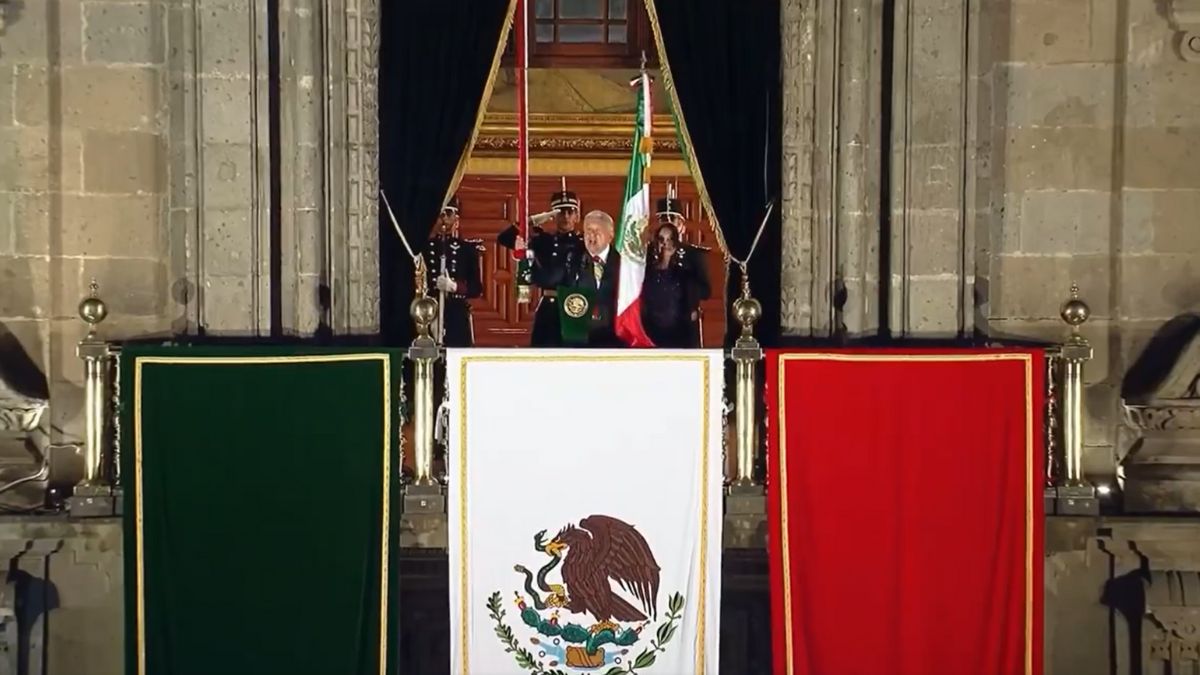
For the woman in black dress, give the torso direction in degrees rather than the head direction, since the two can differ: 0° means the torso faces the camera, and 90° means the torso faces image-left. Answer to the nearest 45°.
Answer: approximately 0°

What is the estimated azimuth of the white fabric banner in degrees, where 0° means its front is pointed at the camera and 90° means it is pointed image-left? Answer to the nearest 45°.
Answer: approximately 0°

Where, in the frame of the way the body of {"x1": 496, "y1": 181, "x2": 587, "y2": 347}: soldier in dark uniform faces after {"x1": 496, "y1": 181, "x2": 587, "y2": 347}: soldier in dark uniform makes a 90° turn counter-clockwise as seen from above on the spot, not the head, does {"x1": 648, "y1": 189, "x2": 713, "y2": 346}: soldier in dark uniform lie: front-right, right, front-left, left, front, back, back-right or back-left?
front

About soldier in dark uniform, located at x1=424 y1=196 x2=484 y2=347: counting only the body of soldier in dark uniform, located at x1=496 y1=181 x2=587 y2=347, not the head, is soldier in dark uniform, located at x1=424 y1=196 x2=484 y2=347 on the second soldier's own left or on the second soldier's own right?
on the second soldier's own right

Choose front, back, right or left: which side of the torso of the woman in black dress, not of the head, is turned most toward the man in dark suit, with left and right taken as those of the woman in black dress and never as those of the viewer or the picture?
right
